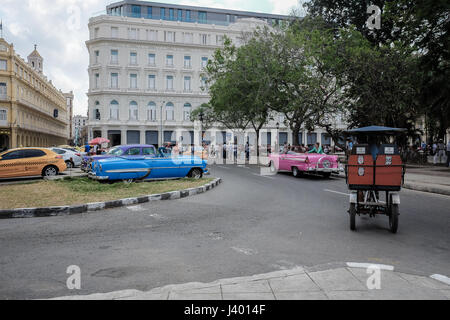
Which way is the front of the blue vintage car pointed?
to the viewer's right

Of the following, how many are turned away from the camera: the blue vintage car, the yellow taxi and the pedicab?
1

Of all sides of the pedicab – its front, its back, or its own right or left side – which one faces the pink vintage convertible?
front

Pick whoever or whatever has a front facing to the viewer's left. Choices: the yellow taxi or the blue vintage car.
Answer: the yellow taxi

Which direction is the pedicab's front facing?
away from the camera

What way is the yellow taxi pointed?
to the viewer's left

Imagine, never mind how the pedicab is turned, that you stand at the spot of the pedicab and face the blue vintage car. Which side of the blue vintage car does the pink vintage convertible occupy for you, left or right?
right

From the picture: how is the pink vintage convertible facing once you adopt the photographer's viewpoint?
facing away from the viewer and to the left of the viewer

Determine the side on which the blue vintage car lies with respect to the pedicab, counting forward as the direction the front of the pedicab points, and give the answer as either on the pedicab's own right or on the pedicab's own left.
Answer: on the pedicab's own left

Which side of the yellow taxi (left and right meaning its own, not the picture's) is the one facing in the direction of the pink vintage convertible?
back

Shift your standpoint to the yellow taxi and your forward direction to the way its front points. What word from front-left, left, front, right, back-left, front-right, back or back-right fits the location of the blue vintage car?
back-left

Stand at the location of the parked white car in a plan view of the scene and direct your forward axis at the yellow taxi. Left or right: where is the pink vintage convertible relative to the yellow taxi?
left

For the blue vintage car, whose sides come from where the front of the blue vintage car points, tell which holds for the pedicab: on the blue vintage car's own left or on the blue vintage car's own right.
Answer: on the blue vintage car's own right

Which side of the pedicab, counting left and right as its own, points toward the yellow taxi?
left
